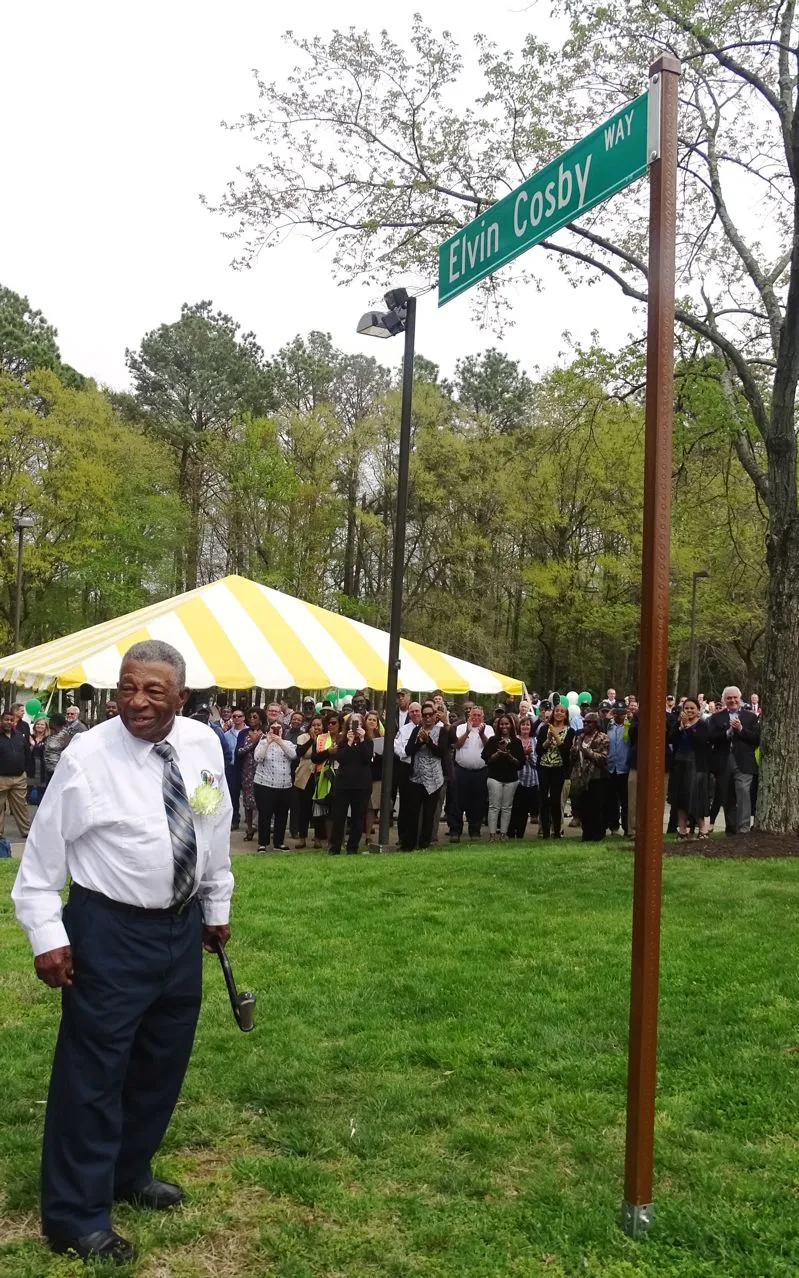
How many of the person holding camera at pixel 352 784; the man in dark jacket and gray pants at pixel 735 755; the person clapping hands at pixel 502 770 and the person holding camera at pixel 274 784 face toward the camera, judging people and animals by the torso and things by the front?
4

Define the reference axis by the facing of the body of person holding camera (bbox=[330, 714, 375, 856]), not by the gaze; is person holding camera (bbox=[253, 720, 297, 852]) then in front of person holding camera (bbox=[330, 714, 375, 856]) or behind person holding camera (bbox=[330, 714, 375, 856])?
behind

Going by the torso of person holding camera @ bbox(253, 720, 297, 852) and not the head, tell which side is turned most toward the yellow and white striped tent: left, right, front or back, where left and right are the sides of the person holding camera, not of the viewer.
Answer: back

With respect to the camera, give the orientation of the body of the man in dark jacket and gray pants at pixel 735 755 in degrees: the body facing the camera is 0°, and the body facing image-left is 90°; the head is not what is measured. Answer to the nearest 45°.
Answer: approximately 0°

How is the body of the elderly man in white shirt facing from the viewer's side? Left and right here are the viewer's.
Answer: facing the viewer and to the right of the viewer

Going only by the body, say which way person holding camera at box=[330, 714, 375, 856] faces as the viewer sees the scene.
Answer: toward the camera

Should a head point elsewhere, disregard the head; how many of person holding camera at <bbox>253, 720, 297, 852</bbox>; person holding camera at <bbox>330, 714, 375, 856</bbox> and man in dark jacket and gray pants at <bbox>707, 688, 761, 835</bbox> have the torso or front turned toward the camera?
3

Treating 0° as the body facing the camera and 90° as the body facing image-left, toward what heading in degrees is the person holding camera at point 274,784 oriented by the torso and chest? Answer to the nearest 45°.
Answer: approximately 0°

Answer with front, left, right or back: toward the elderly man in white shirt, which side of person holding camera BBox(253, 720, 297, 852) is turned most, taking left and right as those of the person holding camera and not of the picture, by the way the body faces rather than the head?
front

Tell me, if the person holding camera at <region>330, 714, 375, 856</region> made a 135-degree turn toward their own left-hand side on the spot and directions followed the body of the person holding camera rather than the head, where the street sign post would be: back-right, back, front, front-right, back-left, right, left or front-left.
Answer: back-right

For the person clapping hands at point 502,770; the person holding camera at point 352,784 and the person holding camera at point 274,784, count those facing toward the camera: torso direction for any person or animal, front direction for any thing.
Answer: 3

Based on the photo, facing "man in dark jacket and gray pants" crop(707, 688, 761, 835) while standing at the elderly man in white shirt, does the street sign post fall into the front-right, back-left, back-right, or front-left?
front-right

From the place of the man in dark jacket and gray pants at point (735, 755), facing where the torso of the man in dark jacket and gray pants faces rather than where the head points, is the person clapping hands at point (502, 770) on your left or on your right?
on your right

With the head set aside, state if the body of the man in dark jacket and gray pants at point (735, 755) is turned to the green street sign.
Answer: yes

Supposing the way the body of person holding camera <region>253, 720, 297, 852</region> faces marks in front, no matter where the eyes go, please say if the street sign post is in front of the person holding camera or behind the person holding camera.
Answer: in front
